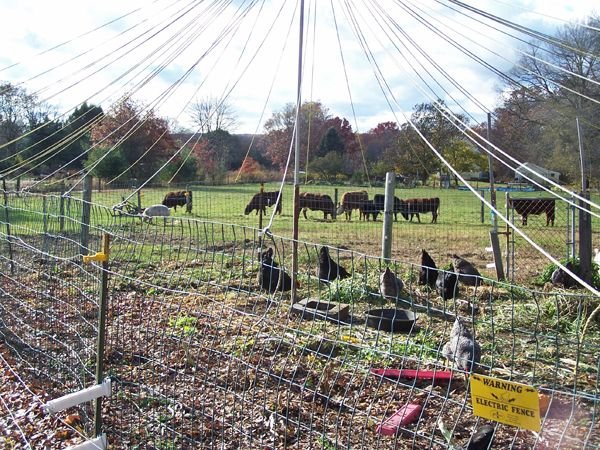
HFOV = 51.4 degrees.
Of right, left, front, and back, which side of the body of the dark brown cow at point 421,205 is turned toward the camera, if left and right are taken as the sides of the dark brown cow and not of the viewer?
left

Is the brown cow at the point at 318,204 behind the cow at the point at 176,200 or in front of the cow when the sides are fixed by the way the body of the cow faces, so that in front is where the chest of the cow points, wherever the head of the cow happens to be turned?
behind

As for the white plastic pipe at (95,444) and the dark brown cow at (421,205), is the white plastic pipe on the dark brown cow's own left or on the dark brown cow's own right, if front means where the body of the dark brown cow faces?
on the dark brown cow's own left

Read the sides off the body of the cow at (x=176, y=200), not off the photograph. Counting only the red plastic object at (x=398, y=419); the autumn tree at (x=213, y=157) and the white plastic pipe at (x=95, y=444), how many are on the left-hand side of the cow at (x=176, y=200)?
2

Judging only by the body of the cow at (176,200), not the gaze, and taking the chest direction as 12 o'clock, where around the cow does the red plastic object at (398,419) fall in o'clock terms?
The red plastic object is roughly at 9 o'clock from the cow.

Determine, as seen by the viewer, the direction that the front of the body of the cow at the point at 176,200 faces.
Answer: to the viewer's left

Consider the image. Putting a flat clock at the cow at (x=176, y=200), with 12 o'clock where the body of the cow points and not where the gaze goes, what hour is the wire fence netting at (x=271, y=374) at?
The wire fence netting is roughly at 9 o'clock from the cow.

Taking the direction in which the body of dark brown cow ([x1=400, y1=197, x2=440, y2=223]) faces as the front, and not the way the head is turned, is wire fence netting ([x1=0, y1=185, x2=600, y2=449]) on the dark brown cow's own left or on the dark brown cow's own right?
on the dark brown cow's own left

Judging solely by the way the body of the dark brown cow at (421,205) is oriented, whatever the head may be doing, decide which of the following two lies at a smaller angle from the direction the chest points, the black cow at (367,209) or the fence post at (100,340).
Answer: the black cow
